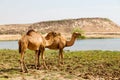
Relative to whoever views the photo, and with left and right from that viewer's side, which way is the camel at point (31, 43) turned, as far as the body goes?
facing away from the viewer and to the right of the viewer
